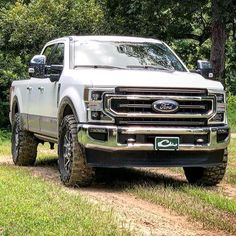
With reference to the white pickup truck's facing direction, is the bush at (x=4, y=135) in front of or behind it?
behind

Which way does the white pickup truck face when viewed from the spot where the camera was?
facing the viewer and to the right of the viewer
